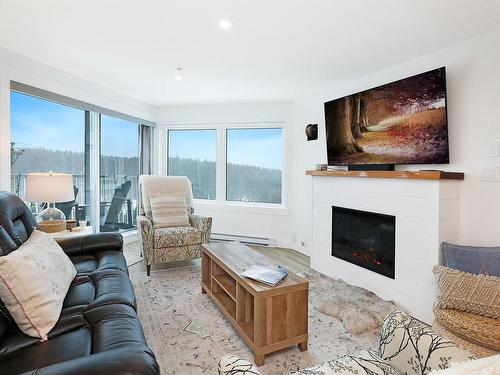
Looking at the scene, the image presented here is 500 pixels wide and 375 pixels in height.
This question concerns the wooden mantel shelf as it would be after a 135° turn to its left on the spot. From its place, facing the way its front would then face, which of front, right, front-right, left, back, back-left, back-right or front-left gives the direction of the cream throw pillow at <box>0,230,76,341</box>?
back-right

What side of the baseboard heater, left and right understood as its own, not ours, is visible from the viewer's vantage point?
front

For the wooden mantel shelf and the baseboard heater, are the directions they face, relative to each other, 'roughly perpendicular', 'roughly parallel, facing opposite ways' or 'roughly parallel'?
roughly perpendicular

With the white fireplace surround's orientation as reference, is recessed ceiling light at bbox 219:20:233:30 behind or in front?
in front

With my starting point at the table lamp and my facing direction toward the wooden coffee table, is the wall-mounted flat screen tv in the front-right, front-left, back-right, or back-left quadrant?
front-left

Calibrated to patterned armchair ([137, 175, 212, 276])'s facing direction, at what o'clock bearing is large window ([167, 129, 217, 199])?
The large window is roughly at 8 o'clock from the patterned armchair.

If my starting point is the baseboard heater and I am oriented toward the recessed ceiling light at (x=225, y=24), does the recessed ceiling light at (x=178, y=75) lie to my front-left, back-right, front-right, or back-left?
front-right

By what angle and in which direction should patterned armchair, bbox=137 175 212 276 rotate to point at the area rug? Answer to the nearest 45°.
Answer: approximately 45° to its right

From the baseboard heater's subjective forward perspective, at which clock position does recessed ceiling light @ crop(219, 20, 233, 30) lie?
The recessed ceiling light is roughly at 12 o'clock from the baseboard heater.

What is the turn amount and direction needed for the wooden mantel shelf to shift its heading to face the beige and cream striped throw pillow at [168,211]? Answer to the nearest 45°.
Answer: approximately 45° to its right

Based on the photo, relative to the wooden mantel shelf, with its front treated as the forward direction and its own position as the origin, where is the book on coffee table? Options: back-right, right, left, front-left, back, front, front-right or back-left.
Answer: front

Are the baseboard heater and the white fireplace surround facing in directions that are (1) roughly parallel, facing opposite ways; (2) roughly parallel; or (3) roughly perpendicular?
roughly perpendicular

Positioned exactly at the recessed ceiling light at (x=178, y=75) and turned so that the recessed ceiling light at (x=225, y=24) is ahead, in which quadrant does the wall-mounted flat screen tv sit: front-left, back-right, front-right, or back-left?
front-left

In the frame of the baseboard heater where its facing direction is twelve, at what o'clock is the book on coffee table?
The book on coffee table is roughly at 12 o'clock from the baseboard heater.

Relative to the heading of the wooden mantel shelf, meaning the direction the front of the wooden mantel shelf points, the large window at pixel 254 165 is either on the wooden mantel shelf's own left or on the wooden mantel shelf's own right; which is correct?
on the wooden mantel shelf's own right

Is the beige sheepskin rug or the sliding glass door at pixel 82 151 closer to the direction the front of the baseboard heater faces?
the beige sheepskin rug
